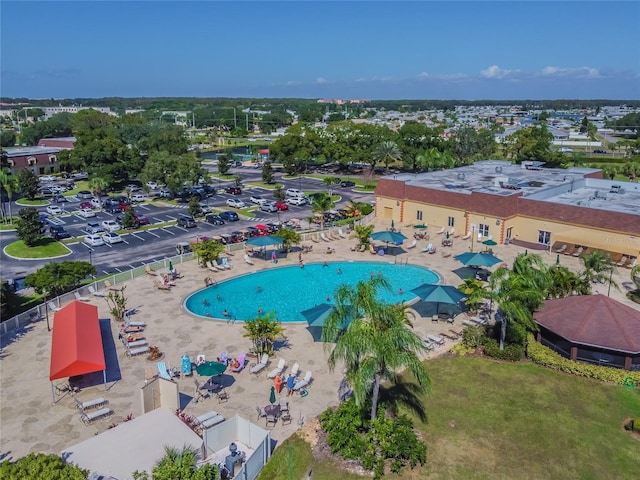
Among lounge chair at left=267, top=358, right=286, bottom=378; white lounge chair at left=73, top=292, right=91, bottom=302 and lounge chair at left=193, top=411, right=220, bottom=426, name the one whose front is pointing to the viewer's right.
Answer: the white lounge chair

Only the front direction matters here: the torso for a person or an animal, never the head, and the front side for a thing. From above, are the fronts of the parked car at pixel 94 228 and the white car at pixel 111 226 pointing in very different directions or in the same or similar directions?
same or similar directions

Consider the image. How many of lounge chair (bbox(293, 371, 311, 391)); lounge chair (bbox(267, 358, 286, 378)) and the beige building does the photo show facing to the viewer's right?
0

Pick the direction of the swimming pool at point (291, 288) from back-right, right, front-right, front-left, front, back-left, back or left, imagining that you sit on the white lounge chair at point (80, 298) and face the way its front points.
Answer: front

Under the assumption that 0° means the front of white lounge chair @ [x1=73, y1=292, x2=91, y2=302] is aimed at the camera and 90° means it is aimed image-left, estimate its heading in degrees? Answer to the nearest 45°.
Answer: approximately 270°

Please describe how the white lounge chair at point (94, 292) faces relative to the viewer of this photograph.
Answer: facing the viewer and to the right of the viewer

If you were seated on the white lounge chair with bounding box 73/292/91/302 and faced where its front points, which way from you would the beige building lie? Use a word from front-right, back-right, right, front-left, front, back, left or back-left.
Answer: front

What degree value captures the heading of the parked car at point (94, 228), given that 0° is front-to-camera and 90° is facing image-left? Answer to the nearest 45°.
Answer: approximately 315°

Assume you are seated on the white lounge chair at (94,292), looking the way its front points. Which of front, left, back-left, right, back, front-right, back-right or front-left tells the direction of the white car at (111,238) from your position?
back-left

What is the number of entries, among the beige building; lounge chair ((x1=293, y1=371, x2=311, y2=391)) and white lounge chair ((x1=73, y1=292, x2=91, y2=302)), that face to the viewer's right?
1

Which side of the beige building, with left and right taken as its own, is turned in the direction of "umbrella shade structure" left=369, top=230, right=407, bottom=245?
front
